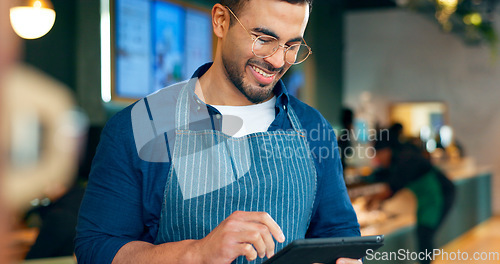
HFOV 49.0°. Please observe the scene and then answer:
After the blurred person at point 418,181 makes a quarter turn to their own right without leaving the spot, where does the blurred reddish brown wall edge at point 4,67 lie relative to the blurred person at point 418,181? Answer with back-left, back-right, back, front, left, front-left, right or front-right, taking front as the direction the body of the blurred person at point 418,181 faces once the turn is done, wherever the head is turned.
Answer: back

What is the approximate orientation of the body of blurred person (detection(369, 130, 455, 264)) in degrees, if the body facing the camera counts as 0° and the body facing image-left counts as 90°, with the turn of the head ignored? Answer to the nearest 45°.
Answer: approximately 90°

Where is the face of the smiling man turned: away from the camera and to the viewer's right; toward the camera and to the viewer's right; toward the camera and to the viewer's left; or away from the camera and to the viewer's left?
toward the camera and to the viewer's right

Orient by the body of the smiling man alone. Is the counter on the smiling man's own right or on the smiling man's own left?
on the smiling man's own left

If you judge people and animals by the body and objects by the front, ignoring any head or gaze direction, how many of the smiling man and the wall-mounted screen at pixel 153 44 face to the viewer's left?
0

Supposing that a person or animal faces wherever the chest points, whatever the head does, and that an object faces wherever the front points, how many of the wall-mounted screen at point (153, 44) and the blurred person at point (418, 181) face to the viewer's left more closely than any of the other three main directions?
1

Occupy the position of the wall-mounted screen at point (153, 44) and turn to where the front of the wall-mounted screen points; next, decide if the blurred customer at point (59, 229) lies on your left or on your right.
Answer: on your right

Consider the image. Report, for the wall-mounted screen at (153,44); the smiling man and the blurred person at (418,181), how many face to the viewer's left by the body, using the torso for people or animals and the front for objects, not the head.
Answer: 1

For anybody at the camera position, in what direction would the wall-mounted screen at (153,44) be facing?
facing the viewer and to the right of the viewer

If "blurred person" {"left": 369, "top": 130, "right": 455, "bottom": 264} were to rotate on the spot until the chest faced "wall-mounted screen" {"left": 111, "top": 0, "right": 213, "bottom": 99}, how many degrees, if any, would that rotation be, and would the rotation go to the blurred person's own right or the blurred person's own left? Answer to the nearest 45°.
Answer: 0° — they already face it

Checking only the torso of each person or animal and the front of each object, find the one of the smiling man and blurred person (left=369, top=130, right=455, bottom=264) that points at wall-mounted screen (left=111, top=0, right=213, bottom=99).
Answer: the blurred person

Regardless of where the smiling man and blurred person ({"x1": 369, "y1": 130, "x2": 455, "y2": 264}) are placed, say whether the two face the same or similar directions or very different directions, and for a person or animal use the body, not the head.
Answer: very different directions

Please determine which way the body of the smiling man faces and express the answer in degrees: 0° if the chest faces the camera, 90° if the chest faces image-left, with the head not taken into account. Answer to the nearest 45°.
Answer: approximately 315°
